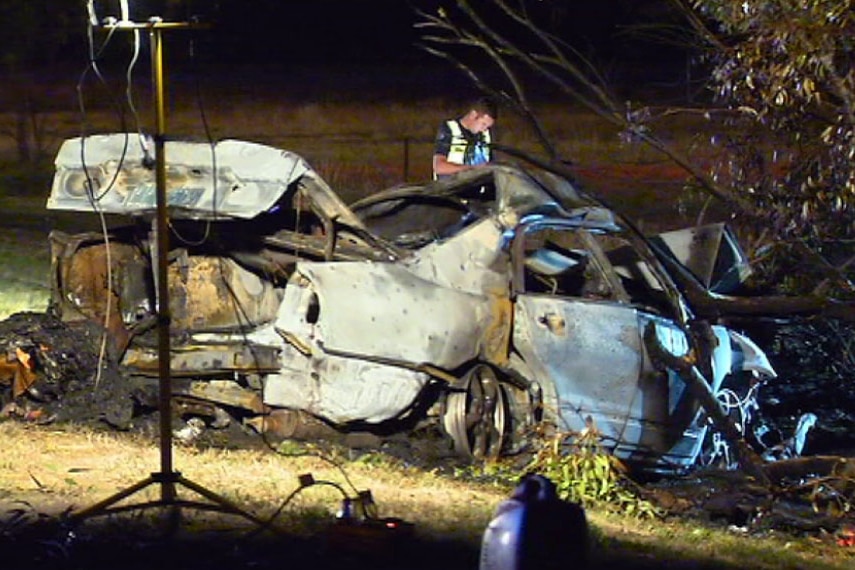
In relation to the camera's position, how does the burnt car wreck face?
facing away from the viewer and to the right of the viewer

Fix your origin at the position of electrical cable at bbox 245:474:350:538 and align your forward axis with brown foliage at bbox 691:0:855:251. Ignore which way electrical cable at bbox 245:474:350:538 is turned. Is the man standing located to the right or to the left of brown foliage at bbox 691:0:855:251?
left

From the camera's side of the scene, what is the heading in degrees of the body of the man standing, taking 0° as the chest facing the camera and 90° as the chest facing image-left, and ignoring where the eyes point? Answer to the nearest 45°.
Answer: approximately 315°

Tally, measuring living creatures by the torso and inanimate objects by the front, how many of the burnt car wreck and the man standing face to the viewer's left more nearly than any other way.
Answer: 0

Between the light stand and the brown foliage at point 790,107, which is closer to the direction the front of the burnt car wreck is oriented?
the brown foliage

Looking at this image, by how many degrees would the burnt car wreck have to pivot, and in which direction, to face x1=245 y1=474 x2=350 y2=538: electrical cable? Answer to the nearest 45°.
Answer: approximately 135° to its right

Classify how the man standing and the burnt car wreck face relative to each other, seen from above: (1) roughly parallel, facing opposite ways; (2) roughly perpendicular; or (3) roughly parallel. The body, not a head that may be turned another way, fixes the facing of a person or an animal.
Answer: roughly perpendicular

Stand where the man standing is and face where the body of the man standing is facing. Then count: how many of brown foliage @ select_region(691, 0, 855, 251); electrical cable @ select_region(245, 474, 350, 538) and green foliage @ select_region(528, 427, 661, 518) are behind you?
0

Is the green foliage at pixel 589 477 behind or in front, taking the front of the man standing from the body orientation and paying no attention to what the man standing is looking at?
in front
